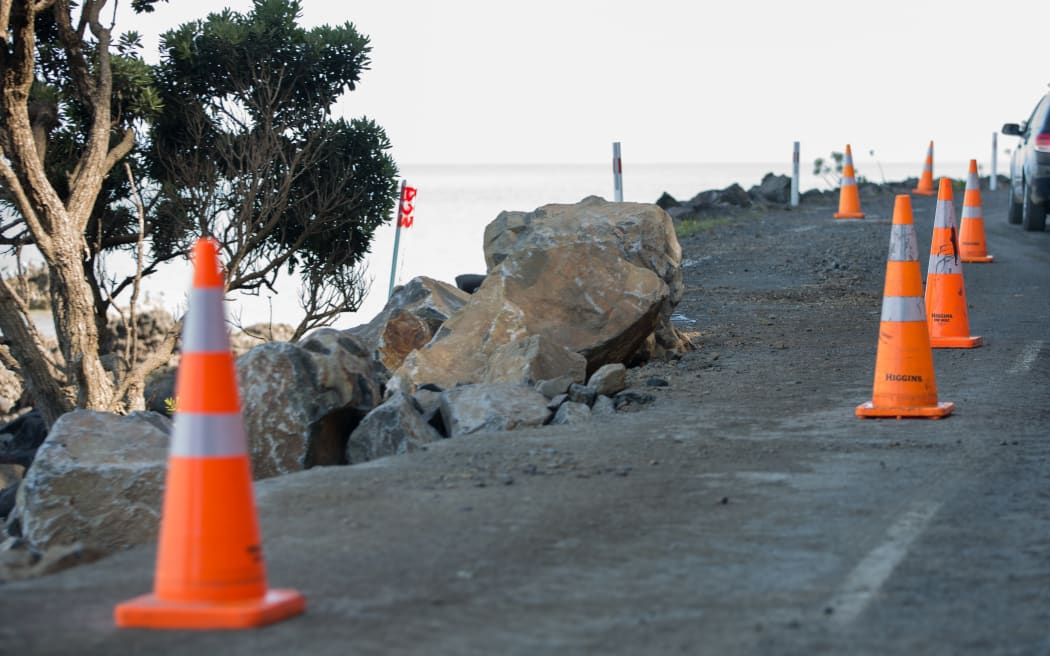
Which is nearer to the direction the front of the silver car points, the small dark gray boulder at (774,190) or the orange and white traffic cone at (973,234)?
the small dark gray boulder

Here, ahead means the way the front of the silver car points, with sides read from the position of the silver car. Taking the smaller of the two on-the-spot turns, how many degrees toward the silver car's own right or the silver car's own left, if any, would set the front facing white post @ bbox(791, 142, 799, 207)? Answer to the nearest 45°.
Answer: approximately 45° to the silver car's own left

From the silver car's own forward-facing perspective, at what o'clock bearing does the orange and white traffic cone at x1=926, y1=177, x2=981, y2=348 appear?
The orange and white traffic cone is roughly at 6 o'clock from the silver car.

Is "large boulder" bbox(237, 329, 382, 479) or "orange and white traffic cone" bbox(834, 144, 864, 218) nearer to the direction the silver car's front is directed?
the orange and white traffic cone

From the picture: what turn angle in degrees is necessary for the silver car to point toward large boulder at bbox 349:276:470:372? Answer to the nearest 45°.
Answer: approximately 135° to its left

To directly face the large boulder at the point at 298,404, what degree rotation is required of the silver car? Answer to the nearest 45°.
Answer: approximately 180°

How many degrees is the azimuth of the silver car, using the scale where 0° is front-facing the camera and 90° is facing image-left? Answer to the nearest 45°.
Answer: approximately 180°

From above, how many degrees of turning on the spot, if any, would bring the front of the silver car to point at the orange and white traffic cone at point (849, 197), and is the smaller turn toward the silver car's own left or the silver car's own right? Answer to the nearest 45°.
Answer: approximately 45° to the silver car's own left

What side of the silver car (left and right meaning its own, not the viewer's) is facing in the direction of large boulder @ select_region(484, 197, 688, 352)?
back

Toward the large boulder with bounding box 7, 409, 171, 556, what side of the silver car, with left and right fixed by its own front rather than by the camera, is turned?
back

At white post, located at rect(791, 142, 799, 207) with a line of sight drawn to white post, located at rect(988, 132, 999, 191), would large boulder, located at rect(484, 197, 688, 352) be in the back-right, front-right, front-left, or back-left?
back-right

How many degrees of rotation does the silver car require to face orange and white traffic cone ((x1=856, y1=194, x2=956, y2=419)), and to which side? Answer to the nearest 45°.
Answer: approximately 180°

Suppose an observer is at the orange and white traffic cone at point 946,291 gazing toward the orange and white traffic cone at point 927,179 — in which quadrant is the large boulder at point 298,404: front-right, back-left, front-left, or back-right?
back-left

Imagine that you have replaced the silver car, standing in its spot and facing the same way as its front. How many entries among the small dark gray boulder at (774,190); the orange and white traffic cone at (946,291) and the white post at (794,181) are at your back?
1

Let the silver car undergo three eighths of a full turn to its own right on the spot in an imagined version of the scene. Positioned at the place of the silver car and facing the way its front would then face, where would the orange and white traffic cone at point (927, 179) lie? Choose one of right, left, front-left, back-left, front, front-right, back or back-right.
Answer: back-left
